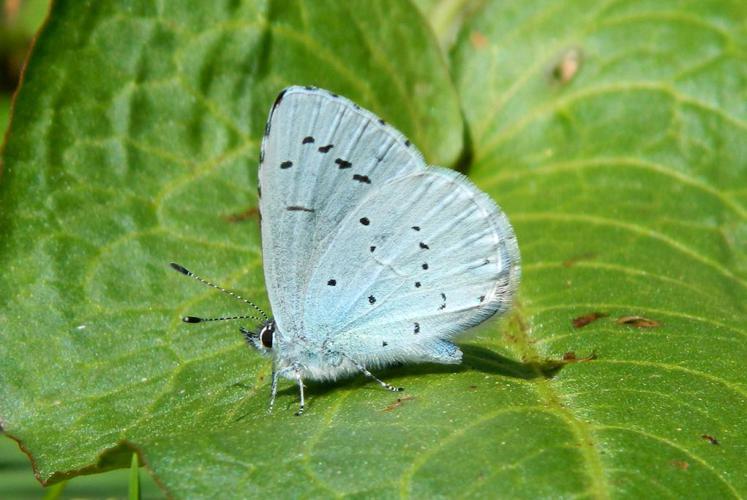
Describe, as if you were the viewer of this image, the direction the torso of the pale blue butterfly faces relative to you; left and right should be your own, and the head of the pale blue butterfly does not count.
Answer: facing to the left of the viewer
